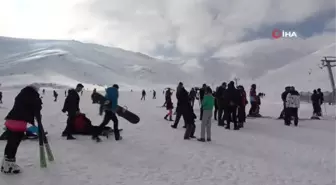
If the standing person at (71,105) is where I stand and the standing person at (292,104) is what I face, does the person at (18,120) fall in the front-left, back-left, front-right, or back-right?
back-right

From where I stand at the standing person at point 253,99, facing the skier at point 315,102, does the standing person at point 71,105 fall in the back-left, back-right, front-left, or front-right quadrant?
back-right

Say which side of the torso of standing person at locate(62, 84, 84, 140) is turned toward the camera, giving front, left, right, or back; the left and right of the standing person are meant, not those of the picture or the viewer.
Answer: right

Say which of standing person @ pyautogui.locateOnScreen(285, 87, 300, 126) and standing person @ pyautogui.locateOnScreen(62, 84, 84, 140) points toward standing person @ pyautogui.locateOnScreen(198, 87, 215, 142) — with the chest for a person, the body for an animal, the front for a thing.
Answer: standing person @ pyautogui.locateOnScreen(62, 84, 84, 140)
